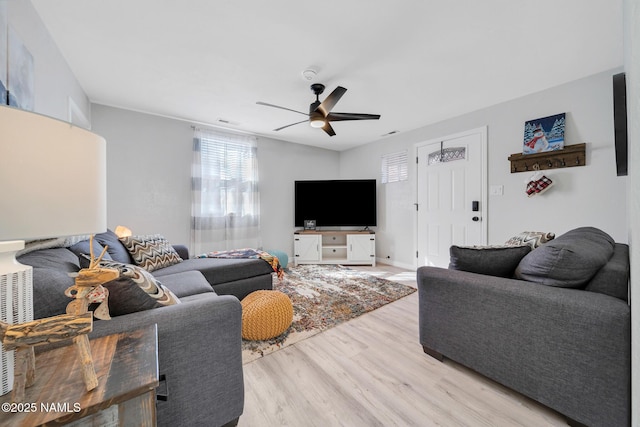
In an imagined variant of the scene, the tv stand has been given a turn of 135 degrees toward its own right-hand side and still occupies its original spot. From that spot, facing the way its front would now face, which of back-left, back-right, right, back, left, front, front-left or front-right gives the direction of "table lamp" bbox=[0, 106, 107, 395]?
back-left

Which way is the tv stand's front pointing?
toward the camera

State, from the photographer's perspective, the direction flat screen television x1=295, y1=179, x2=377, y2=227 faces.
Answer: facing the viewer

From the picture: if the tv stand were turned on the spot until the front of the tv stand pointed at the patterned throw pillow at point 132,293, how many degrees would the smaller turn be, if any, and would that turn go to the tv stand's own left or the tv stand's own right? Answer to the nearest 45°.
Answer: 0° — it already faces it

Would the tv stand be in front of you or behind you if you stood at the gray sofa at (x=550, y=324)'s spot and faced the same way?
in front

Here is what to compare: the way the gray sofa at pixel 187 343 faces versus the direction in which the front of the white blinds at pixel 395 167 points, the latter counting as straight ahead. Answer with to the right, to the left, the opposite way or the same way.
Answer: the opposite way

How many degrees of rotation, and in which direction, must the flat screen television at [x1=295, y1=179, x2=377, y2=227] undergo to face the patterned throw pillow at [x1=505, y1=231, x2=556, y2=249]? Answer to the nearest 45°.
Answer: approximately 45° to its left

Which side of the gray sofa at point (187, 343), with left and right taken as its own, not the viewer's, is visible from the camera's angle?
right

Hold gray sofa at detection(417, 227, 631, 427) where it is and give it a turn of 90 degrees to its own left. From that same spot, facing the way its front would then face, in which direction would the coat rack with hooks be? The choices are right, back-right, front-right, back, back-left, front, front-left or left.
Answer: back-right

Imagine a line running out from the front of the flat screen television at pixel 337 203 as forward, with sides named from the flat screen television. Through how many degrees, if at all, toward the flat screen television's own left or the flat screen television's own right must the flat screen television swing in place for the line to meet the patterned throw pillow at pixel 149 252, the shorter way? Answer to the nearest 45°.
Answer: approximately 45° to the flat screen television's own right
